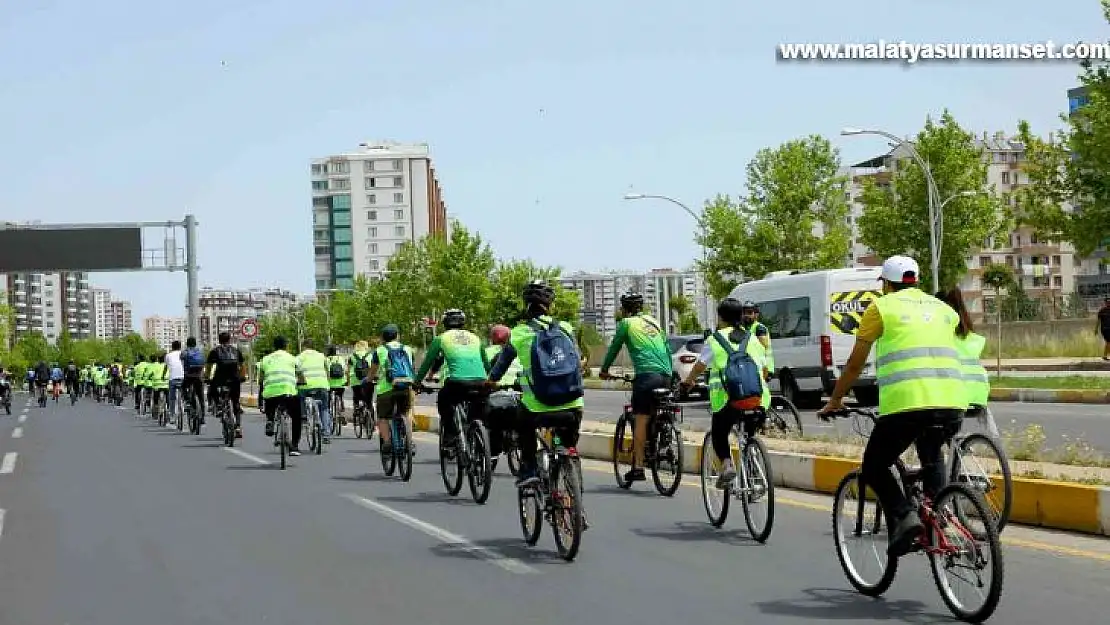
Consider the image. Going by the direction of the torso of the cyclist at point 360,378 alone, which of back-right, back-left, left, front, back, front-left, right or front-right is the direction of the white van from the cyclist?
right

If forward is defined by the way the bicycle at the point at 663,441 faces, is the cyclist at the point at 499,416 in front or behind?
in front

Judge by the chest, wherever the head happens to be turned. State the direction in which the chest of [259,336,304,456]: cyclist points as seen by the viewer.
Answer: away from the camera

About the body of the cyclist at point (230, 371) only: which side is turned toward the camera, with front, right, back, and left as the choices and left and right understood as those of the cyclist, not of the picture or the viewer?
back

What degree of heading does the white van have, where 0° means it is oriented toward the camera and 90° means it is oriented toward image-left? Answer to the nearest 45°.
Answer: approximately 135°

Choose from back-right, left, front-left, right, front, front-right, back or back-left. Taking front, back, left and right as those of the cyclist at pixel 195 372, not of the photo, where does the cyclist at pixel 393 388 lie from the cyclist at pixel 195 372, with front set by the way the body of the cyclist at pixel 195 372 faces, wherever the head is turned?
back

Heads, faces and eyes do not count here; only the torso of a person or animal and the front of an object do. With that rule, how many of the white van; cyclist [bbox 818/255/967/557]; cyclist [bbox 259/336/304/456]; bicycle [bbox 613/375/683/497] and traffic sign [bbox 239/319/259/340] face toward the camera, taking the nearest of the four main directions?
1

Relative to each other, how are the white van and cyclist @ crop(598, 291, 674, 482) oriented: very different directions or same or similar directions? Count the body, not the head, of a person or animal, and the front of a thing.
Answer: same or similar directions

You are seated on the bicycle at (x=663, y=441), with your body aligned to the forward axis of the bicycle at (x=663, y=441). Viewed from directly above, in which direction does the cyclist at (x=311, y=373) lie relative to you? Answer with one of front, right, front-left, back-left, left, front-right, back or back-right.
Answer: front

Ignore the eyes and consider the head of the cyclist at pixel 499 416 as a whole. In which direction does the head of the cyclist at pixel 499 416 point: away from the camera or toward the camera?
away from the camera

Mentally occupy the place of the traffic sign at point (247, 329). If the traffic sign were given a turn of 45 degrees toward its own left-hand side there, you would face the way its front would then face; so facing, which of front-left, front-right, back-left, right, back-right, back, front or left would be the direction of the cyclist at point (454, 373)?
front-right

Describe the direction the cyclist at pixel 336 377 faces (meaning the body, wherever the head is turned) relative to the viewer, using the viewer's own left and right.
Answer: facing away from the viewer

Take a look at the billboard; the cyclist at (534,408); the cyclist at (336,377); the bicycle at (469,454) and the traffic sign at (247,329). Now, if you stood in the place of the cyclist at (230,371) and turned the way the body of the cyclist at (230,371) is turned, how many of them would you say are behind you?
2

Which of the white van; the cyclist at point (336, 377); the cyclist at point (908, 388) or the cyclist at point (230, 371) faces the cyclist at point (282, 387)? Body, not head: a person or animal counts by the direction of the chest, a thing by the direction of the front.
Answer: the cyclist at point (908, 388)

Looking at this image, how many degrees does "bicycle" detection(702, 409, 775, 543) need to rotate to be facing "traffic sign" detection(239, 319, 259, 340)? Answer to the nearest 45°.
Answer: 0° — it already faces it

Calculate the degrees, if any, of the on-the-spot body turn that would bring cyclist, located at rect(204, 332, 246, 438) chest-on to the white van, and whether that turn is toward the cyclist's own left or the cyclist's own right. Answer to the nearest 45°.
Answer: approximately 90° to the cyclist's own right

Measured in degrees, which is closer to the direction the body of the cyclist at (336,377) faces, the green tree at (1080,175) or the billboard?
the billboard

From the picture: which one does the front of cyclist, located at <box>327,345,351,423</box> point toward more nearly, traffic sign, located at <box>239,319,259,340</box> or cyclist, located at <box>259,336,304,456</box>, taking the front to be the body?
the traffic sign

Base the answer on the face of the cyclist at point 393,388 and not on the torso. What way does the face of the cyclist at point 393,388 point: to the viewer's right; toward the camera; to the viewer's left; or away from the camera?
away from the camera

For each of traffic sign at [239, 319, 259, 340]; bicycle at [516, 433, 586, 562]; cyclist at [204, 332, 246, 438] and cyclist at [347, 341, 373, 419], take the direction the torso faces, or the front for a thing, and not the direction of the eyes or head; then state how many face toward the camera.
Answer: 1

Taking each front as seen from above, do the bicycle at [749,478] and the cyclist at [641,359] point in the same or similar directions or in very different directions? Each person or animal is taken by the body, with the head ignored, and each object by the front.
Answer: same or similar directions
